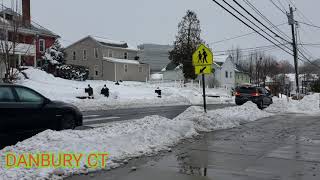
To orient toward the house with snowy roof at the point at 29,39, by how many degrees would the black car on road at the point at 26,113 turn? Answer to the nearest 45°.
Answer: approximately 45° to its left

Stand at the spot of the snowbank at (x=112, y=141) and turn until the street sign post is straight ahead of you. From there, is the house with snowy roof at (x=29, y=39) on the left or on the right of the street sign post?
left

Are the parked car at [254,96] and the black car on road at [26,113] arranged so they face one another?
no

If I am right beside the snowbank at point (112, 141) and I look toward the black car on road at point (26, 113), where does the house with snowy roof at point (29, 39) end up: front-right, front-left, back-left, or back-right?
front-right

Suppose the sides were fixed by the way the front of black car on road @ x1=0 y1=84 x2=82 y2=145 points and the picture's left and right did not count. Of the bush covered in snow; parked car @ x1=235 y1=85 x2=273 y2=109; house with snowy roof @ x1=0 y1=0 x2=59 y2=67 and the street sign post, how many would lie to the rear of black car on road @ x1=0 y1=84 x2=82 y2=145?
0

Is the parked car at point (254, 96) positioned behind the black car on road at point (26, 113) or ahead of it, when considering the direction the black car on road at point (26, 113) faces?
ahead
